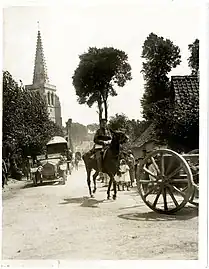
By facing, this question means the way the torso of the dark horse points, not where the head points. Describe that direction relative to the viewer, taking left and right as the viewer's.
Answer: facing the viewer and to the right of the viewer

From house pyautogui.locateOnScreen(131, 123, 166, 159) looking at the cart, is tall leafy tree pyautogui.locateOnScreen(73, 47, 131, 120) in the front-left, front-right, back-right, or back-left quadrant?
back-right
